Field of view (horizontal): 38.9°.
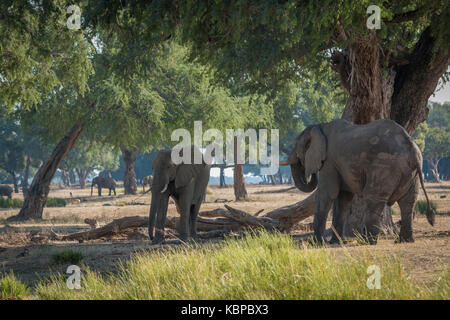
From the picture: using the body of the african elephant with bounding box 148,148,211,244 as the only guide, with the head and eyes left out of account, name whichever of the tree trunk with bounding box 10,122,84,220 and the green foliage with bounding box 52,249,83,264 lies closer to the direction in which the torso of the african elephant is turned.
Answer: the green foliage

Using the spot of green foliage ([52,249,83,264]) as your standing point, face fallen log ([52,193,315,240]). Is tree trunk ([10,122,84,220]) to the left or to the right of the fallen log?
left

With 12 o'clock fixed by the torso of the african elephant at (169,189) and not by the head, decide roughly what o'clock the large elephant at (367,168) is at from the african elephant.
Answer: The large elephant is roughly at 9 o'clock from the african elephant.

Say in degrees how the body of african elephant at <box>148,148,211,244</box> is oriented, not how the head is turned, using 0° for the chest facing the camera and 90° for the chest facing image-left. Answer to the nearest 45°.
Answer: approximately 45°

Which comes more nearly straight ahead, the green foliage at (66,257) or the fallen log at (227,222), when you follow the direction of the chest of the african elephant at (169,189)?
the green foliage
